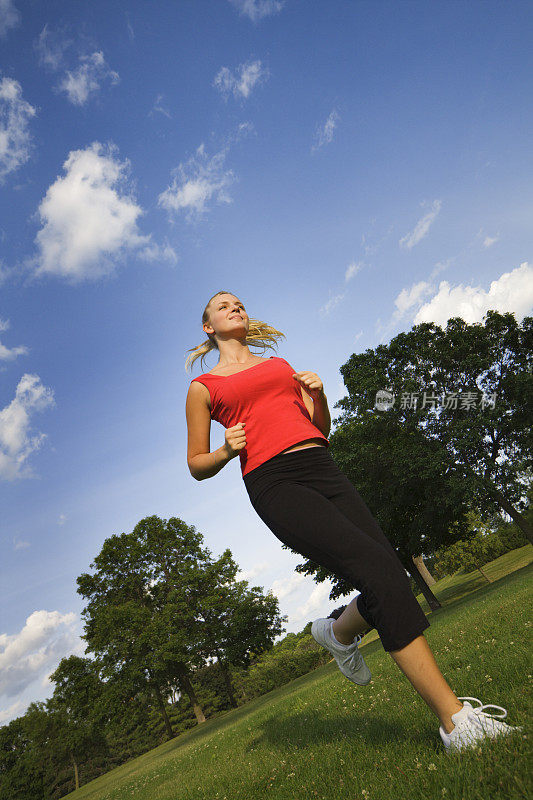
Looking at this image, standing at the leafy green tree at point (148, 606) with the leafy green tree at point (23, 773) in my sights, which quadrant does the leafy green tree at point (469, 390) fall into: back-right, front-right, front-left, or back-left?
back-right

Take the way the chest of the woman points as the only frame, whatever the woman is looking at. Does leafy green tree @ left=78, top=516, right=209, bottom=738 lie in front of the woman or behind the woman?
behind

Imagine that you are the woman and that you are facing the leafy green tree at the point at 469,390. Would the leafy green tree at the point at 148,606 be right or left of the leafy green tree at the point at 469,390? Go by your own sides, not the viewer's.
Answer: left

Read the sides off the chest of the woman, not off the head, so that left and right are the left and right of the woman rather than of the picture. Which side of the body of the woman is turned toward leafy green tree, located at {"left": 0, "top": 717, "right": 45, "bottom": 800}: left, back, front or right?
back

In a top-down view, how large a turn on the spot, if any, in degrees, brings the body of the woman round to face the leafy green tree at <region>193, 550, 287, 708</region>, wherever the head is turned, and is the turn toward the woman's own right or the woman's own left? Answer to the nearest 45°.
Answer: approximately 135° to the woman's own left

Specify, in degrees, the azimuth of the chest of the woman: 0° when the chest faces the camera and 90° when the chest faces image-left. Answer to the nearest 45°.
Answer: approximately 315°
